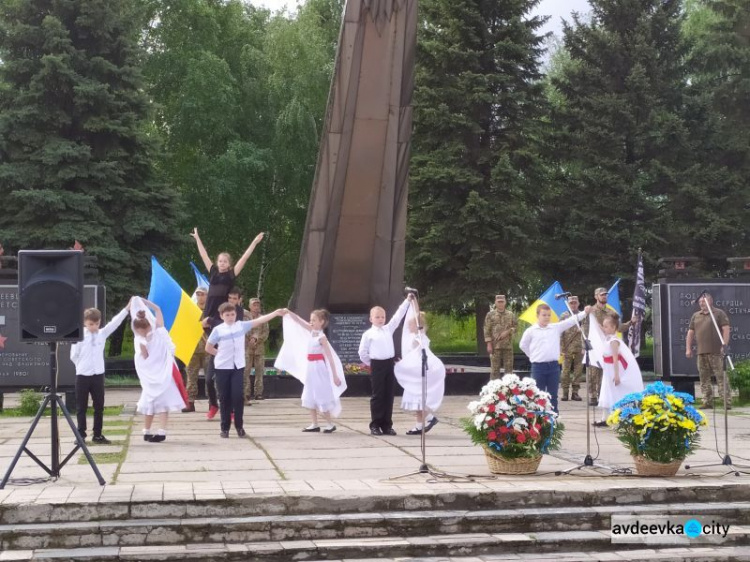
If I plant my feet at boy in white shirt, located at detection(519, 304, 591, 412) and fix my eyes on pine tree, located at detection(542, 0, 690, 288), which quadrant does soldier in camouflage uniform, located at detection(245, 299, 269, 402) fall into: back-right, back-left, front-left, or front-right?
front-left

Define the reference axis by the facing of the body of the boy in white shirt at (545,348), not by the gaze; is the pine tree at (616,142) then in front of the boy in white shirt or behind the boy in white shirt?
behind

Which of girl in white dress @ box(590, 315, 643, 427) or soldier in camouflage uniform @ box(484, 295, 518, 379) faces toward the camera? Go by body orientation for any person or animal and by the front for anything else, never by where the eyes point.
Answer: the soldier in camouflage uniform

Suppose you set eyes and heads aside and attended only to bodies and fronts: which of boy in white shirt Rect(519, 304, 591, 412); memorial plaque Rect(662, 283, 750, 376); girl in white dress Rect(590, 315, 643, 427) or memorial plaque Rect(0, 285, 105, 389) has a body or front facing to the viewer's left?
the girl in white dress

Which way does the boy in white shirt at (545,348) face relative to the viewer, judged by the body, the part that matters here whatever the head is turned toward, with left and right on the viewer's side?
facing the viewer

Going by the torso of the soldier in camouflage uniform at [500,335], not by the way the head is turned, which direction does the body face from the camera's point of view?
toward the camera

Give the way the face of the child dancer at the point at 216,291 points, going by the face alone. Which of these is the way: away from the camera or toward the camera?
toward the camera

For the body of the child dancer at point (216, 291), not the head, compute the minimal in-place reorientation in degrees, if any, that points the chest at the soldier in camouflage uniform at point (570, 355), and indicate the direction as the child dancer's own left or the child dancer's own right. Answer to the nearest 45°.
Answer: approximately 135° to the child dancer's own left

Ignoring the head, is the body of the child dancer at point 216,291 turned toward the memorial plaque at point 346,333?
no

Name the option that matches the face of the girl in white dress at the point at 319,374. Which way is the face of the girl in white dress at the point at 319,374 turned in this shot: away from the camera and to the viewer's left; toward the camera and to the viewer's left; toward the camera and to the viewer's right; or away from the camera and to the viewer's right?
toward the camera and to the viewer's left

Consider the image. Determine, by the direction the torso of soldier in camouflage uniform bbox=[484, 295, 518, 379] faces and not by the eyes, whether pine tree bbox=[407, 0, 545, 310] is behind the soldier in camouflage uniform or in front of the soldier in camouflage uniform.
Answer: behind

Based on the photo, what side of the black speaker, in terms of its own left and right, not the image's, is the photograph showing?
front

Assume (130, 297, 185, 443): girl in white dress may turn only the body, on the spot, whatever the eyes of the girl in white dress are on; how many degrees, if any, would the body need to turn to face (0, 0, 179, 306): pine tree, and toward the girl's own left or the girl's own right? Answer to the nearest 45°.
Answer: approximately 135° to the girl's own right

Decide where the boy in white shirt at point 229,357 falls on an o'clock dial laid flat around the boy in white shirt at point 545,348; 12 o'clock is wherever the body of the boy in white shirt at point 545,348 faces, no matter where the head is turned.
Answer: the boy in white shirt at point 229,357 is roughly at 2 o'clock from the boy in white shirt at point 545,348.

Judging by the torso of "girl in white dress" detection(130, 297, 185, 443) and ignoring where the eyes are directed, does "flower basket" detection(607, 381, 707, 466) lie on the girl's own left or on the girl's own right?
on the girl's own left

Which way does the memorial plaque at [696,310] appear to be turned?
toward the camera

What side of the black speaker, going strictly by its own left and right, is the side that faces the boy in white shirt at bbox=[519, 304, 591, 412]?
left

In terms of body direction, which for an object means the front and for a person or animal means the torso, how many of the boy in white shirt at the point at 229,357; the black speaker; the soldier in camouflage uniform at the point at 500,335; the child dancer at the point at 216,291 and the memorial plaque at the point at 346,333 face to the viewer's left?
0

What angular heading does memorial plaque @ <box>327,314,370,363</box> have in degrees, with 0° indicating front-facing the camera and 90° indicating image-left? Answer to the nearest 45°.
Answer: approximately 0°
